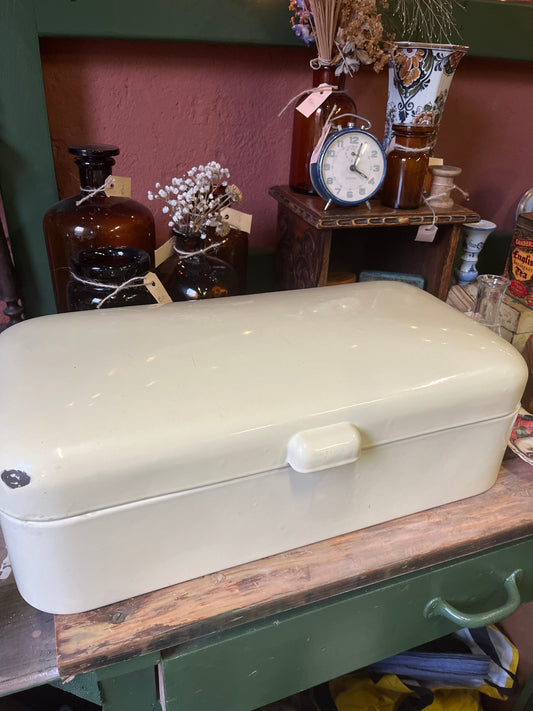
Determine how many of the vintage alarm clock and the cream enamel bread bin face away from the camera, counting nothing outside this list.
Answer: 0

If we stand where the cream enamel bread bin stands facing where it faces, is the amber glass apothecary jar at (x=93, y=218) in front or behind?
behind

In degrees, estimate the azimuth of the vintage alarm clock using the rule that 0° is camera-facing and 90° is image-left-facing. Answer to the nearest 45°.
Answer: approximately 315°

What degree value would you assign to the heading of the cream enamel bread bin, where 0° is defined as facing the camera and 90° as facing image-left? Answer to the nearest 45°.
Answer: approximately 315°

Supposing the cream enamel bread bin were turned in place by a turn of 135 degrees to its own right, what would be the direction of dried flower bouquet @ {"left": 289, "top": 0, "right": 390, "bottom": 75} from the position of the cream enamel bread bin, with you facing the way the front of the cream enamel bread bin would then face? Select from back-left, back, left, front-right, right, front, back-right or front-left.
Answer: right

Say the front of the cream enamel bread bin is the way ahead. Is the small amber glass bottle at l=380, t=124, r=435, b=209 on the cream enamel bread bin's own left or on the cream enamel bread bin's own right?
on the cream enamel bread bin's own left
